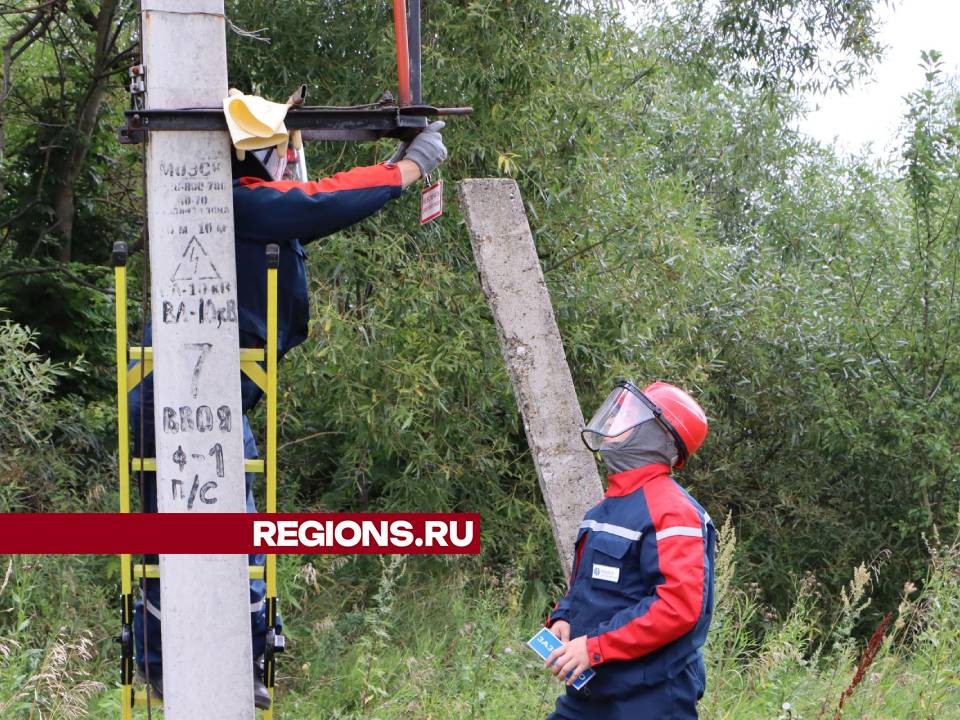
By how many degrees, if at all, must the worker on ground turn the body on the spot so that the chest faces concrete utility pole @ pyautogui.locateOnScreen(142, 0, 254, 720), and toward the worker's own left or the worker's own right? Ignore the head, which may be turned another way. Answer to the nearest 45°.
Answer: approximately 45° to the worker's own right

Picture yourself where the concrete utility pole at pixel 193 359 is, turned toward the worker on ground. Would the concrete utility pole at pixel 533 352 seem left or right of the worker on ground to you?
left

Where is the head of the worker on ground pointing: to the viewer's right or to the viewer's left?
to the viewer's left

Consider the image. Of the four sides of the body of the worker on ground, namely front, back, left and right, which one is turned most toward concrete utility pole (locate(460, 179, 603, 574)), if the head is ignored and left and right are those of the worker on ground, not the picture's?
right
